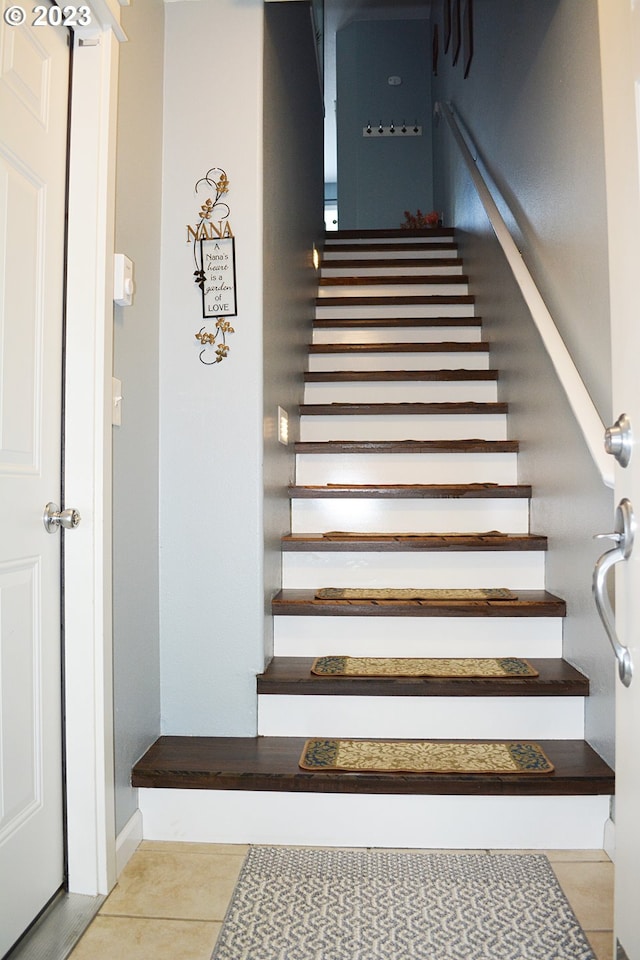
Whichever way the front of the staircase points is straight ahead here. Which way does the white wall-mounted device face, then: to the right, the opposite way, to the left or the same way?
to the left

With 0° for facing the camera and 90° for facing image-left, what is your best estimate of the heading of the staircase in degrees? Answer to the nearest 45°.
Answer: approximately 0°

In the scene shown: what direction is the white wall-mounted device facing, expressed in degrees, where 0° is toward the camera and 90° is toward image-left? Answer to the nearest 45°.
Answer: approximately 270°

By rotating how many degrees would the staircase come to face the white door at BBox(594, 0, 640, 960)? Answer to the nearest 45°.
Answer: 0° — it already faces it

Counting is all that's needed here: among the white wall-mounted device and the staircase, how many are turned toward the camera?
1

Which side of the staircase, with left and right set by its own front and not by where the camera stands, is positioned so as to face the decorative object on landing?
back
